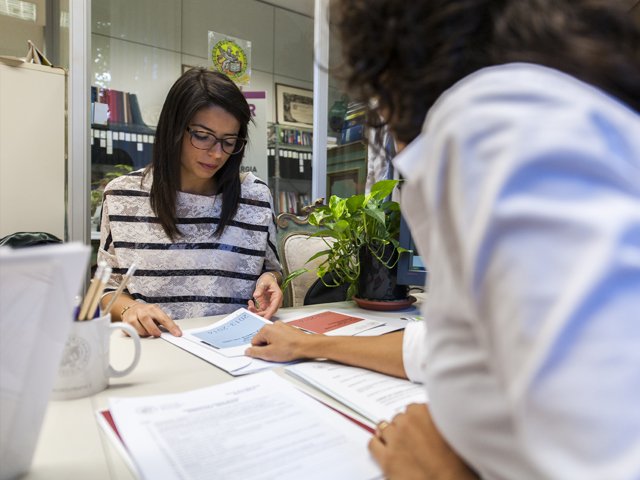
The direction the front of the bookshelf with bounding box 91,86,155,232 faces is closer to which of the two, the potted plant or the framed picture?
the potted plant

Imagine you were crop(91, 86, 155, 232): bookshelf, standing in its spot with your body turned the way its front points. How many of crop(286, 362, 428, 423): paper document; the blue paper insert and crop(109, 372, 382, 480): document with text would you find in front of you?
3

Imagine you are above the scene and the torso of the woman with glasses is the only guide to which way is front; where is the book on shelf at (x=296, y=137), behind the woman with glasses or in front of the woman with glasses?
behind

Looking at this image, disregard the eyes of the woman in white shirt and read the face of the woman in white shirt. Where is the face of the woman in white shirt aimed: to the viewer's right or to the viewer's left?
to the viewer's left

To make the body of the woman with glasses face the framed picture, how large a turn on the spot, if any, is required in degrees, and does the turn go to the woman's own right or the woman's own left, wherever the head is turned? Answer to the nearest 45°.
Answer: approximately 135° to the woman's own left

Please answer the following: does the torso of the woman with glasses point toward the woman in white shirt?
yes

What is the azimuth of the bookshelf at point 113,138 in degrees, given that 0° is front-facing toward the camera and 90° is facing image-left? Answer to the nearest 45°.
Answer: approximately 0°

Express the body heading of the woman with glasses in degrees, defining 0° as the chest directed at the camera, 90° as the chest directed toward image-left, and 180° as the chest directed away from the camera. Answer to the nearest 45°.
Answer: approximately 0°
